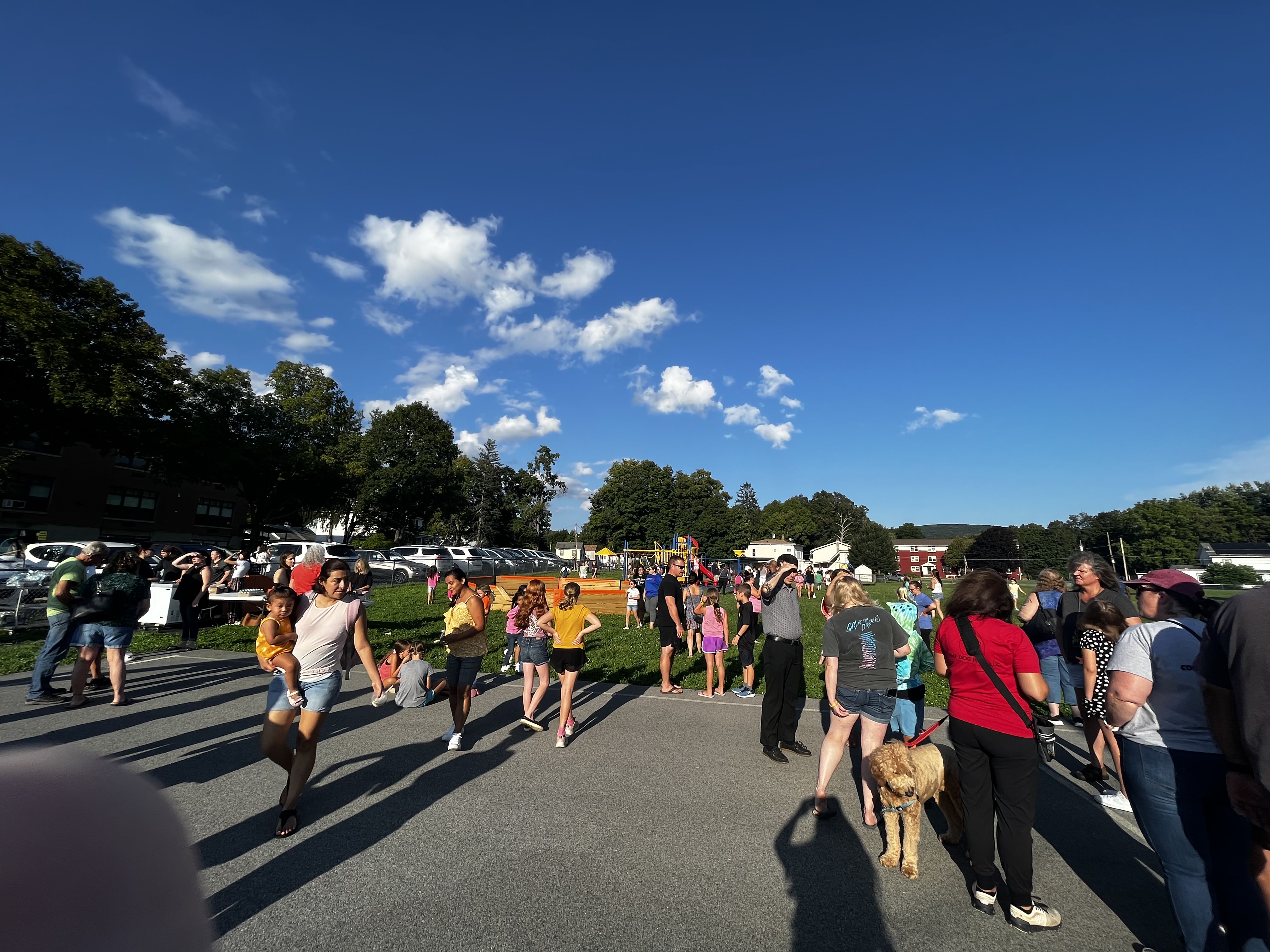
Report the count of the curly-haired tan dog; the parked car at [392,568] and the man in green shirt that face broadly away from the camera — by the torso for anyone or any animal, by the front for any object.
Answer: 0

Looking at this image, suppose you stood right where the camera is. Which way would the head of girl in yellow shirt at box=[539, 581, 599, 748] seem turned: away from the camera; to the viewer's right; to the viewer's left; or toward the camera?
away from the camera

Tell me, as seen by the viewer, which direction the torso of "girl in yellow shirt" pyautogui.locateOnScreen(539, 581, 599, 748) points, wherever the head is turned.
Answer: away from the camera

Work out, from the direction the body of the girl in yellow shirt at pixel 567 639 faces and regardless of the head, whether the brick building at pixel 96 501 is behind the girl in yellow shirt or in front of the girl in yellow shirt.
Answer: in front

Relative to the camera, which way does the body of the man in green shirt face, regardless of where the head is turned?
to the viewer's right

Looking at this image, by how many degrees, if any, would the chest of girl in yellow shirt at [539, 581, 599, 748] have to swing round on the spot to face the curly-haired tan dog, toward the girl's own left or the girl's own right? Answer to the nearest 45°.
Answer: approximately 135° to the girl's own right

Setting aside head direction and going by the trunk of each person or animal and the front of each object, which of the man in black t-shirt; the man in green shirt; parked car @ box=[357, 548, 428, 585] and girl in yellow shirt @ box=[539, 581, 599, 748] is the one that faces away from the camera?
the girl in yellow shirt

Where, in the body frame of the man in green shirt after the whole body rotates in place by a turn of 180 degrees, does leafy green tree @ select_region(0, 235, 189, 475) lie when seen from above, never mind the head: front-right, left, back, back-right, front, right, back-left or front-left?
right

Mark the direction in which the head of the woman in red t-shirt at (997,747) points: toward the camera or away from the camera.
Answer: away from the camera

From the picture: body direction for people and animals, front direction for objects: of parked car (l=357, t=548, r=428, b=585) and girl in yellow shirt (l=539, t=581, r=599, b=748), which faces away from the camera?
the girl in yellow shirt

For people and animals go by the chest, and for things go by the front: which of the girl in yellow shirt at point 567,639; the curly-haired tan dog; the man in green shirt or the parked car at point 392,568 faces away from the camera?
the girl in yellow shirt

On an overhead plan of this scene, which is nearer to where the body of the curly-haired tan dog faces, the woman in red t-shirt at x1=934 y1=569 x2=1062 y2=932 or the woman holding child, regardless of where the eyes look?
the woman holding child
